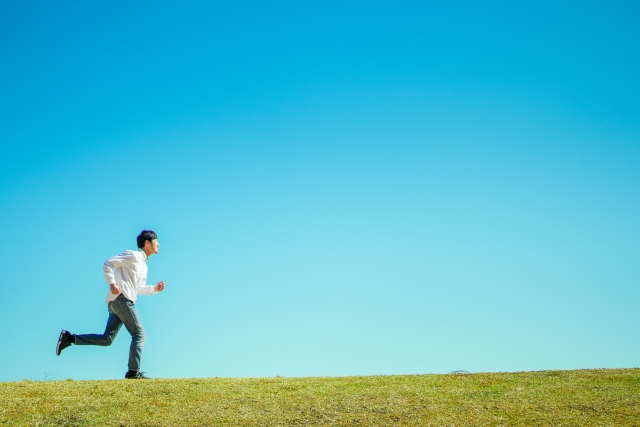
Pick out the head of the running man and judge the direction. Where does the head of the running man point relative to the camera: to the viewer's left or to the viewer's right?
to the viewer's right

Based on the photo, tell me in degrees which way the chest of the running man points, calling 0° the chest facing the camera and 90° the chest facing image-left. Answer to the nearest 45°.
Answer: approximately 270°
